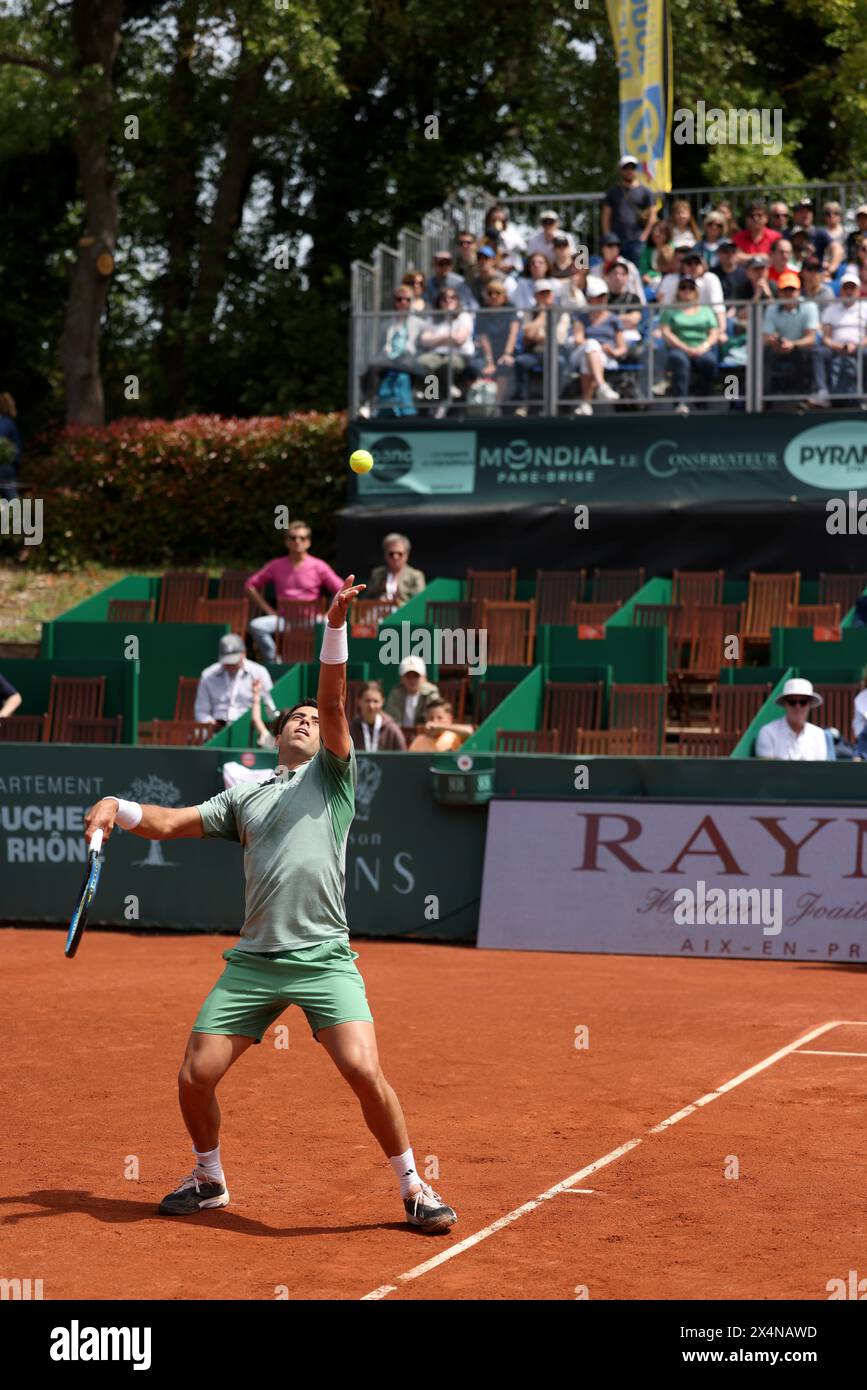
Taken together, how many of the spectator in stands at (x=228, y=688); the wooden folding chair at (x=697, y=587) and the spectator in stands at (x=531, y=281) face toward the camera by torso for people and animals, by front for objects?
3

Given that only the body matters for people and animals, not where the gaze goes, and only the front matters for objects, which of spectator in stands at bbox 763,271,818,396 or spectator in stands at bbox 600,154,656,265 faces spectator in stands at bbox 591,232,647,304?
spectator in stands at bbox 600,154,656,265

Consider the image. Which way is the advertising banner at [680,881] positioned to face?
toward the camera

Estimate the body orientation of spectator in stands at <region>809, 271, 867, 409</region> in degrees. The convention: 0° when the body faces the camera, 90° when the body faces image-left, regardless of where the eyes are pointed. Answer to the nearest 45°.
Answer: approximately 0°

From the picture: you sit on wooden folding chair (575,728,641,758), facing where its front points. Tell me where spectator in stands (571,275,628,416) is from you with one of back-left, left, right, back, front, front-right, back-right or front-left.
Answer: back

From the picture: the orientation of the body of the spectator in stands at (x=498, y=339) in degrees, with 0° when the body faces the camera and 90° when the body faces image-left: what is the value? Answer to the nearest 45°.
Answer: approximately 0°

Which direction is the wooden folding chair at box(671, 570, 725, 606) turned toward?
toward the camera

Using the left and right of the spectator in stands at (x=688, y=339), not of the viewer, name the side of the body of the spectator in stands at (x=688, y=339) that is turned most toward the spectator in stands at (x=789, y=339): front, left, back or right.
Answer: left

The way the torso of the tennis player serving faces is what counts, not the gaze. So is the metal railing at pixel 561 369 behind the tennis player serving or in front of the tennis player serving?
behind
